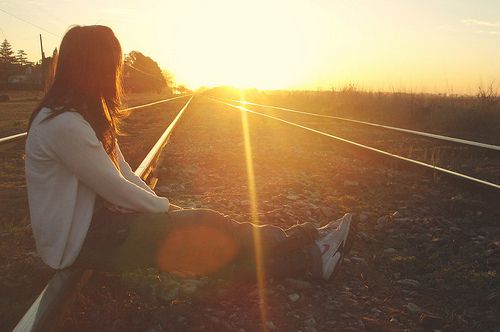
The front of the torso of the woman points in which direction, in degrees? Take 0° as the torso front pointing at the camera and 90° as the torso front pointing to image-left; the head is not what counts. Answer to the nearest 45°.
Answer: approximately 270°

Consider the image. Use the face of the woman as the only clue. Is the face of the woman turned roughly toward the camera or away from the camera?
away from the camera
